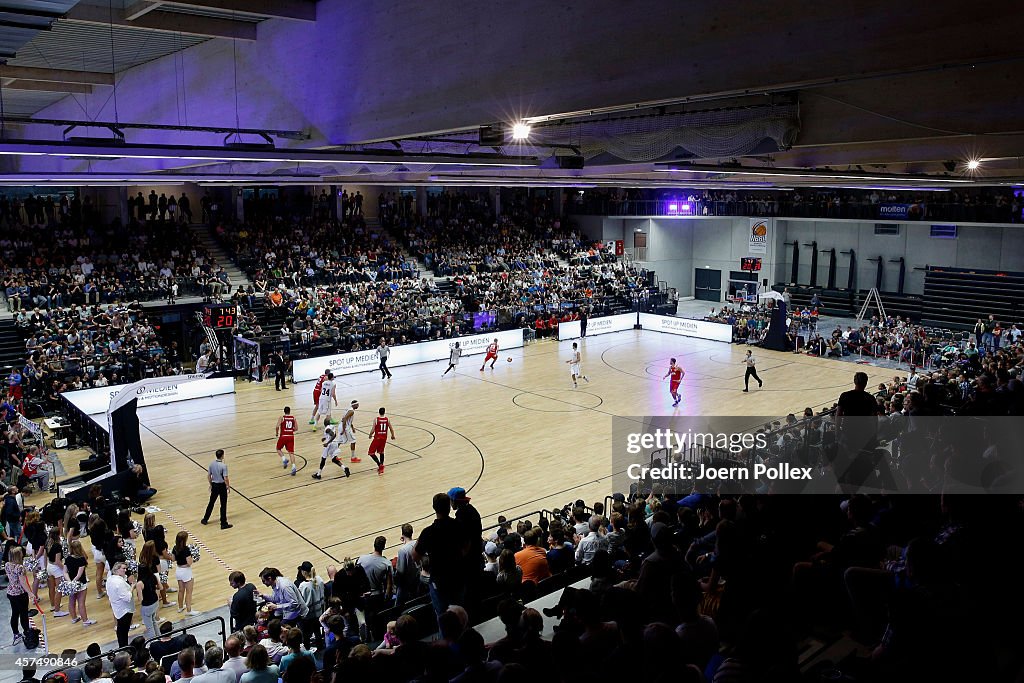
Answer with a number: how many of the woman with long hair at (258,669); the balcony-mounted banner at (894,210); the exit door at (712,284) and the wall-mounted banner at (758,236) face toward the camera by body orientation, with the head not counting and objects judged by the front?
3

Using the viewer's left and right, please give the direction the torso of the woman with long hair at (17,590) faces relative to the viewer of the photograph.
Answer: facing away from the viewer and to the right of the viewer

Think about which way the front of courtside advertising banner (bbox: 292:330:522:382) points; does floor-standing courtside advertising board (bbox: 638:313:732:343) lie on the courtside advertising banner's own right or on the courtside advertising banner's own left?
on the courtside advertising banner's own left

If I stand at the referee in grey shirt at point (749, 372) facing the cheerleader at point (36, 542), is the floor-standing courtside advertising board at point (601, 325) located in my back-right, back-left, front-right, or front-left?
back-right

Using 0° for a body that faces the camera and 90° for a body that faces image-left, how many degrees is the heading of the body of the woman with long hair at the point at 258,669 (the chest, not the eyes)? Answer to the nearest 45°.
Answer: approximately 180°

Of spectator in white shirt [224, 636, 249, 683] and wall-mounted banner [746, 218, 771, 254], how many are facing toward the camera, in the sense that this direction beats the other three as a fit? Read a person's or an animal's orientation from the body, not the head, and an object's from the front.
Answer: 1

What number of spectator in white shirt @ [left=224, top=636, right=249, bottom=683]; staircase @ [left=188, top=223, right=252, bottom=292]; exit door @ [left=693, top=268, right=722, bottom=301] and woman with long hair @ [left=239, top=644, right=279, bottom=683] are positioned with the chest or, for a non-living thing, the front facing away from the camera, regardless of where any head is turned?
2
